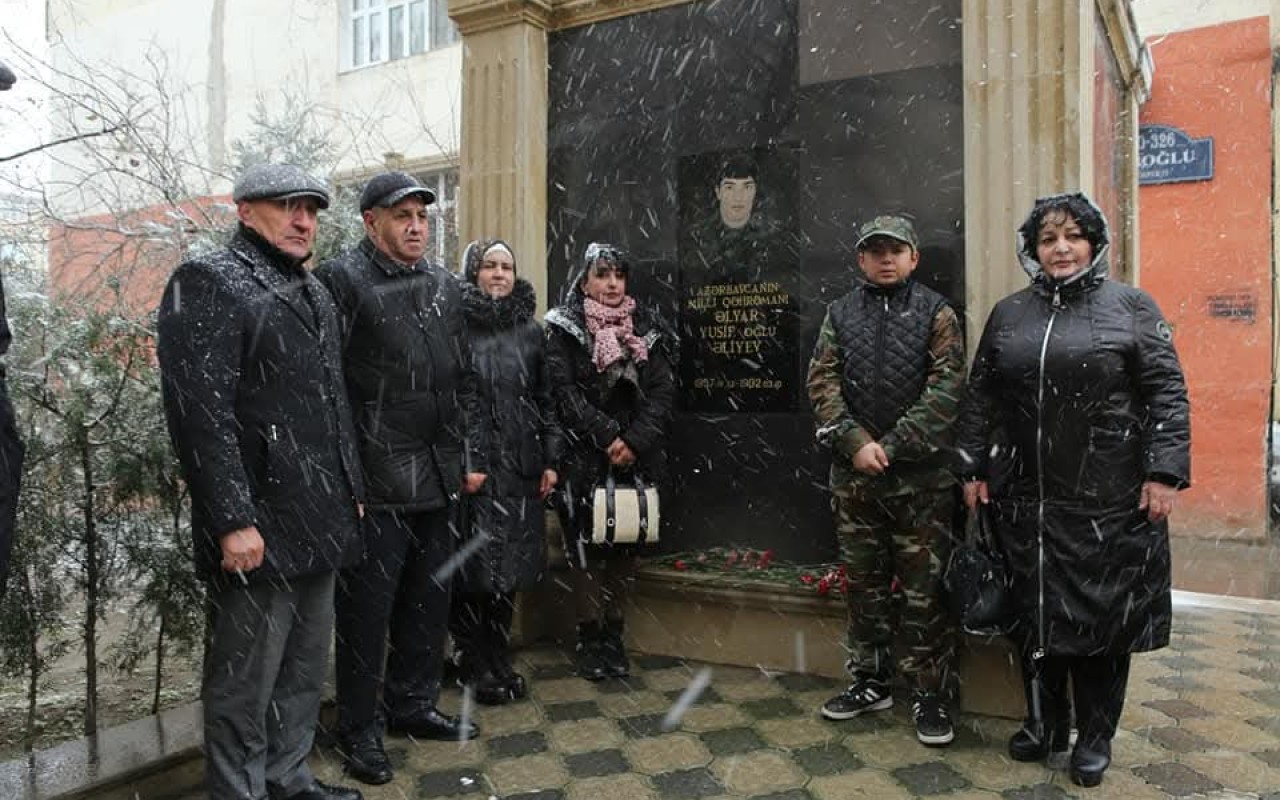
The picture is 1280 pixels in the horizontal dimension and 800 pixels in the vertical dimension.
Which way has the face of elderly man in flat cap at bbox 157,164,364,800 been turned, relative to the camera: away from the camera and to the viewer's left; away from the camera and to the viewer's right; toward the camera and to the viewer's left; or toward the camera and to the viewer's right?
toward the camera and to the viewer's right

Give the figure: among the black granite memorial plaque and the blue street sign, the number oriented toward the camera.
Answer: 2

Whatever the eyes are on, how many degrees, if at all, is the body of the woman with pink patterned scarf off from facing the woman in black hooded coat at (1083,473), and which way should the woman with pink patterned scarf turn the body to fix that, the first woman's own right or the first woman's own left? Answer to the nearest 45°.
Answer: approximately 45° to the first woman's own left

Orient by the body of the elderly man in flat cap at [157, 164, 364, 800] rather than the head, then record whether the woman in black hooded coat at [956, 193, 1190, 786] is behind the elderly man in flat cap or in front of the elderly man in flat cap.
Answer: in front

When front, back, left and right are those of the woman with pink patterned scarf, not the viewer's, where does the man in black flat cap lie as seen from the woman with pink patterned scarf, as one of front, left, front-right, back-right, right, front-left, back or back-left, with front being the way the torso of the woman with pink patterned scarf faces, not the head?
front-right

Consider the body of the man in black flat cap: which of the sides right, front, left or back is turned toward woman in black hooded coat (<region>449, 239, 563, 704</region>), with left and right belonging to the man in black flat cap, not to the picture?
left

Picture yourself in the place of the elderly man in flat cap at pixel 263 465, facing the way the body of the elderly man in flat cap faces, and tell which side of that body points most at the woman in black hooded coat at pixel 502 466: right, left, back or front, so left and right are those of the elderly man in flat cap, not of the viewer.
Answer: left

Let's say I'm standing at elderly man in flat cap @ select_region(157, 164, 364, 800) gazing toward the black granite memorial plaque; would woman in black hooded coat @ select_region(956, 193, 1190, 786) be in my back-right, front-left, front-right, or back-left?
front-right

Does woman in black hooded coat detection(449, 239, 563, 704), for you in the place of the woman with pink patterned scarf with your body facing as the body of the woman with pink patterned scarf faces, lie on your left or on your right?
on your right

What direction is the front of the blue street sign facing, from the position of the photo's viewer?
facing the viewer

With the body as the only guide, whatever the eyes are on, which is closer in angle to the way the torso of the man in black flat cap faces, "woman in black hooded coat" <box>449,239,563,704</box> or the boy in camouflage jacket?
the boy in camouflage jacket

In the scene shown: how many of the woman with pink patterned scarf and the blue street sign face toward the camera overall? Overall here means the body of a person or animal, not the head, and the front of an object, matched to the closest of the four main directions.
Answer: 2
